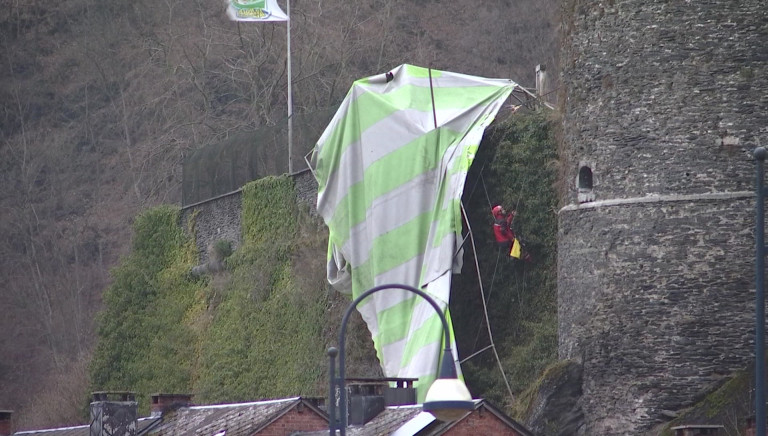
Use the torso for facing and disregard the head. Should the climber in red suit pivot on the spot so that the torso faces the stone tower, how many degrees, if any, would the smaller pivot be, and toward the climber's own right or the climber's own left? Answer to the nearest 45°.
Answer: approximately 45° to the climber's own right

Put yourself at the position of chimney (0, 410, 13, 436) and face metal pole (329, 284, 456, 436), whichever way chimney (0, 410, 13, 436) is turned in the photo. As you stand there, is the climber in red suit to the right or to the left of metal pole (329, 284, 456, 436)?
left

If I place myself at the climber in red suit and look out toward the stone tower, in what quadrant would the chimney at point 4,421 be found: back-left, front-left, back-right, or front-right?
back-right

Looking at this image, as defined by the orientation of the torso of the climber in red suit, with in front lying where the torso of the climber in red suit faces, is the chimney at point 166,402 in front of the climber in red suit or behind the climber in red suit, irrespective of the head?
behind

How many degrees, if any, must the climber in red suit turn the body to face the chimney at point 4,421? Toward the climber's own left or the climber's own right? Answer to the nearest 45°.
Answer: approximately 180°

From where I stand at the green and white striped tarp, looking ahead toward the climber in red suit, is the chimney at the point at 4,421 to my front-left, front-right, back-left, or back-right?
back-right

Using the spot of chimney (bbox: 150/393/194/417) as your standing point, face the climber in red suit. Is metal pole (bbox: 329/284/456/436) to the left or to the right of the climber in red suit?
right
